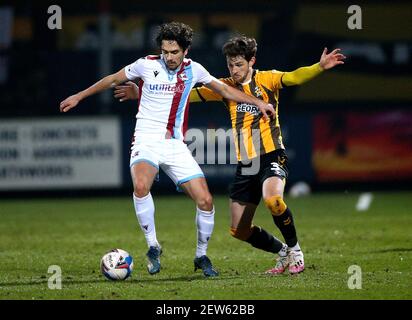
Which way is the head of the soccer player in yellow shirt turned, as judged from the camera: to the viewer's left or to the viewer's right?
to the viewer's left

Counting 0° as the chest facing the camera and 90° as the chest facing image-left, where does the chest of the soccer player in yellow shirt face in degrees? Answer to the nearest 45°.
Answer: approximately 45°

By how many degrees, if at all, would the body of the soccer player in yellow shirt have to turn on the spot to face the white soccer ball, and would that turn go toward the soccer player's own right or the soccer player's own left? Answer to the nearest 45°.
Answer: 0° — they already face it
